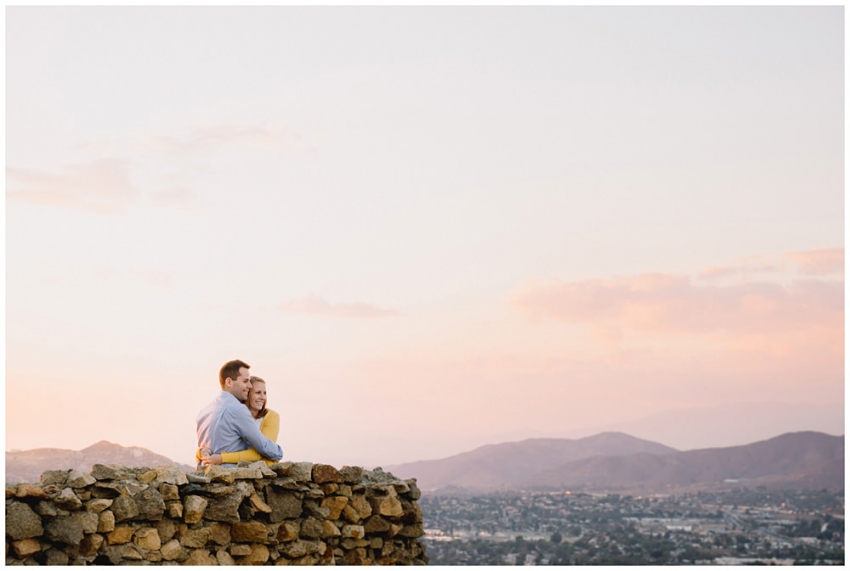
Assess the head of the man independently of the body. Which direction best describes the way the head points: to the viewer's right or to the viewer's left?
to the viewer's right

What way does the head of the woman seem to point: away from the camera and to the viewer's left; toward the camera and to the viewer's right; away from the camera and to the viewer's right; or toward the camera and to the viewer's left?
toward the camera and to the viewer's right

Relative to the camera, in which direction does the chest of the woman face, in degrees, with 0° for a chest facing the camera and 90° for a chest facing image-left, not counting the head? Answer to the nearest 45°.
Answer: approximately 45°
